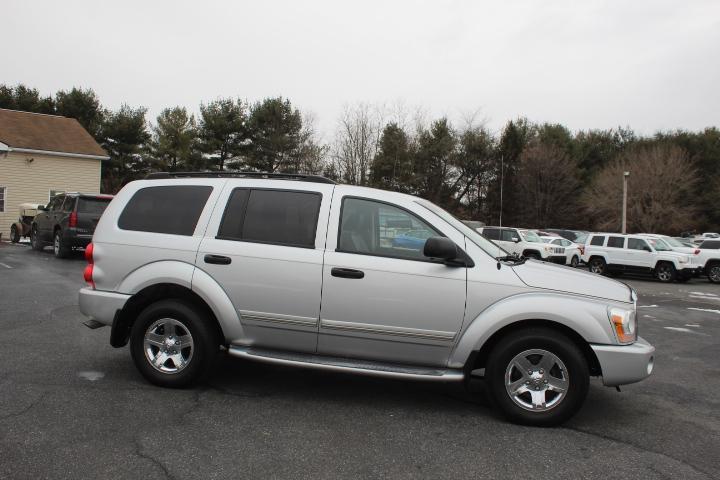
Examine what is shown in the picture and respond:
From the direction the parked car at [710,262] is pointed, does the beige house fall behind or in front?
behind

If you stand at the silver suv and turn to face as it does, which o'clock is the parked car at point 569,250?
The parked car is roughly at 10 o'clock from the silver suv.

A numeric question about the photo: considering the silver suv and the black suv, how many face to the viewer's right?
1

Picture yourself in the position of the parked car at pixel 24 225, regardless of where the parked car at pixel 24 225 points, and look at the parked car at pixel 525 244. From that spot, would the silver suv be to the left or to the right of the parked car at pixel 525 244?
right

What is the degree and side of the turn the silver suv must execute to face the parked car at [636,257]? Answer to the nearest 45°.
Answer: approximately 45° to its left

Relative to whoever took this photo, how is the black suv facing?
facing away from the viewer and to the left of the viewer

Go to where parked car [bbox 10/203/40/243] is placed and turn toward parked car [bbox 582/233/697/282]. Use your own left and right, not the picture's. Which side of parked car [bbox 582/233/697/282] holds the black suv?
right

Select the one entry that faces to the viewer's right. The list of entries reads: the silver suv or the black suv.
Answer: the silver suv

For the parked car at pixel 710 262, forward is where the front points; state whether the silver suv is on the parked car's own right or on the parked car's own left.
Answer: on the parked car's own right

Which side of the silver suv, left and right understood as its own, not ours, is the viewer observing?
right

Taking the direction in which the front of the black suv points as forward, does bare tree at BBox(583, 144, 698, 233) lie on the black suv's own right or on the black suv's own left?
on the black suv's own right

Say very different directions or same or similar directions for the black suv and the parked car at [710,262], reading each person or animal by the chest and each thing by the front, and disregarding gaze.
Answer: very different directions
